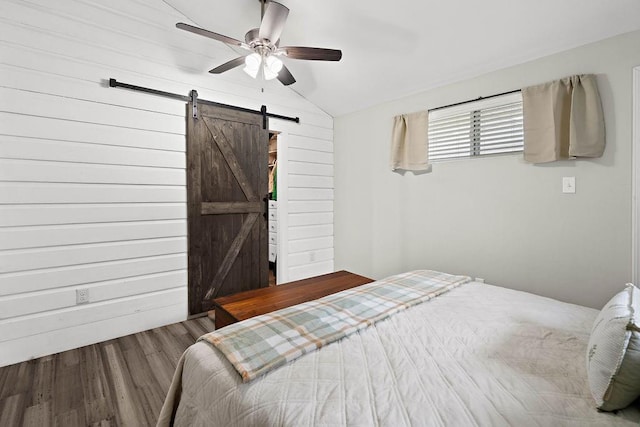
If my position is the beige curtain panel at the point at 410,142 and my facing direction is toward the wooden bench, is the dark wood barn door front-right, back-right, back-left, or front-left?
front-right

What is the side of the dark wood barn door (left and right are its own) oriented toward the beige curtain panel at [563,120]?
front

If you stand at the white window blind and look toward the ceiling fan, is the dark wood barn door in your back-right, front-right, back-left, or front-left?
front-right

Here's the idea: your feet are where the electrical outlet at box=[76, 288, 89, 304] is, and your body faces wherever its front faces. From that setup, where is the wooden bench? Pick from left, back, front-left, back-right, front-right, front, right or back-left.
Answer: front-left

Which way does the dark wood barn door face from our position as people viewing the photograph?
facing the viewer and to the right of the viewer

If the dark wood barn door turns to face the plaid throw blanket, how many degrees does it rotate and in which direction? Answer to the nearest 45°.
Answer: approximately 45° to its right

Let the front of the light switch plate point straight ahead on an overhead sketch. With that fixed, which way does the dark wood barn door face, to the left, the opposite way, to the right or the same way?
to the left

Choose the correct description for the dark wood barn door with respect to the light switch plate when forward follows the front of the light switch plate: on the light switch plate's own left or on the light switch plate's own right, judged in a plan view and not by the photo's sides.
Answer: on the light switch plate's own right

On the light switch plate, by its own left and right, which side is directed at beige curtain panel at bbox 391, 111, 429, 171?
right

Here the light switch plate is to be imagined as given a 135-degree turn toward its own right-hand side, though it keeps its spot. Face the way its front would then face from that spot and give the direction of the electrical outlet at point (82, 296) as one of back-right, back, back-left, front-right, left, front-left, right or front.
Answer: left

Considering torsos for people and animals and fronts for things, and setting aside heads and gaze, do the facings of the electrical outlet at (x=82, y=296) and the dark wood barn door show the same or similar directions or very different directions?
same or similar directions

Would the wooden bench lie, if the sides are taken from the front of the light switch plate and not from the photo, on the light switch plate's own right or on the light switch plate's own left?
on the light switch plate's own right

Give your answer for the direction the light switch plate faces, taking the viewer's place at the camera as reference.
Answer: facing the viewer

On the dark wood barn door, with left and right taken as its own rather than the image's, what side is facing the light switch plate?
front

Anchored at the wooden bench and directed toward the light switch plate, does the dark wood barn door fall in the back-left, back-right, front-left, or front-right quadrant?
back-left
